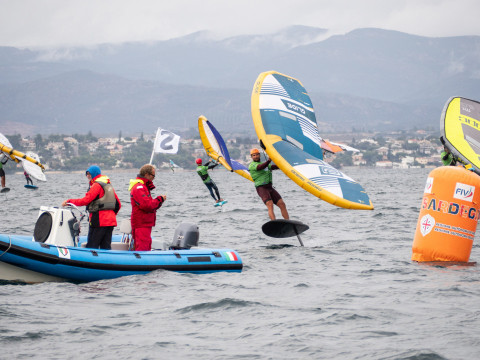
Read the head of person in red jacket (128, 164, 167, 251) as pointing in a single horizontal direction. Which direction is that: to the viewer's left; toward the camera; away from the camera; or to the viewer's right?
to the viewer's right

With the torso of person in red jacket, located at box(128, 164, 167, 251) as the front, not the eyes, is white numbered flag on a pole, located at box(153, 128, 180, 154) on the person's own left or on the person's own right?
on the person's own left

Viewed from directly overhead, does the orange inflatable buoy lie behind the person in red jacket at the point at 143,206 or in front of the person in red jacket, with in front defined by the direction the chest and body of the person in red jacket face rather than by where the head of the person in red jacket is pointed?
in front

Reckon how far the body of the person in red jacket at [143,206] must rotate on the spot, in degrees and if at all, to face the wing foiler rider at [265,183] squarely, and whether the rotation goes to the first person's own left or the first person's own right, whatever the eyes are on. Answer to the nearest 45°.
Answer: approximately 45° to the first person's own left

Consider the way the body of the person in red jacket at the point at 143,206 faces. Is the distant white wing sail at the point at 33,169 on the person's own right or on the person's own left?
on the person's own left

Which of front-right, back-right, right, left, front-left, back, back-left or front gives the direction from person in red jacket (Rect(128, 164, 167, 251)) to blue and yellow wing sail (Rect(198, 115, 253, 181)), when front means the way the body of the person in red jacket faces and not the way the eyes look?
left

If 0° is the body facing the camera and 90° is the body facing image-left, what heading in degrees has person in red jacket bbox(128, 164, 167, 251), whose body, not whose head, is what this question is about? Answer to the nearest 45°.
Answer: approximately 270°

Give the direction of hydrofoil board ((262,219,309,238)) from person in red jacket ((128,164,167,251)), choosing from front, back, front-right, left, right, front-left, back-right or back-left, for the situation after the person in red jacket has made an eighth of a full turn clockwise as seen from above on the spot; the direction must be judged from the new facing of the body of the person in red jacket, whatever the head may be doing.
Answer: left
